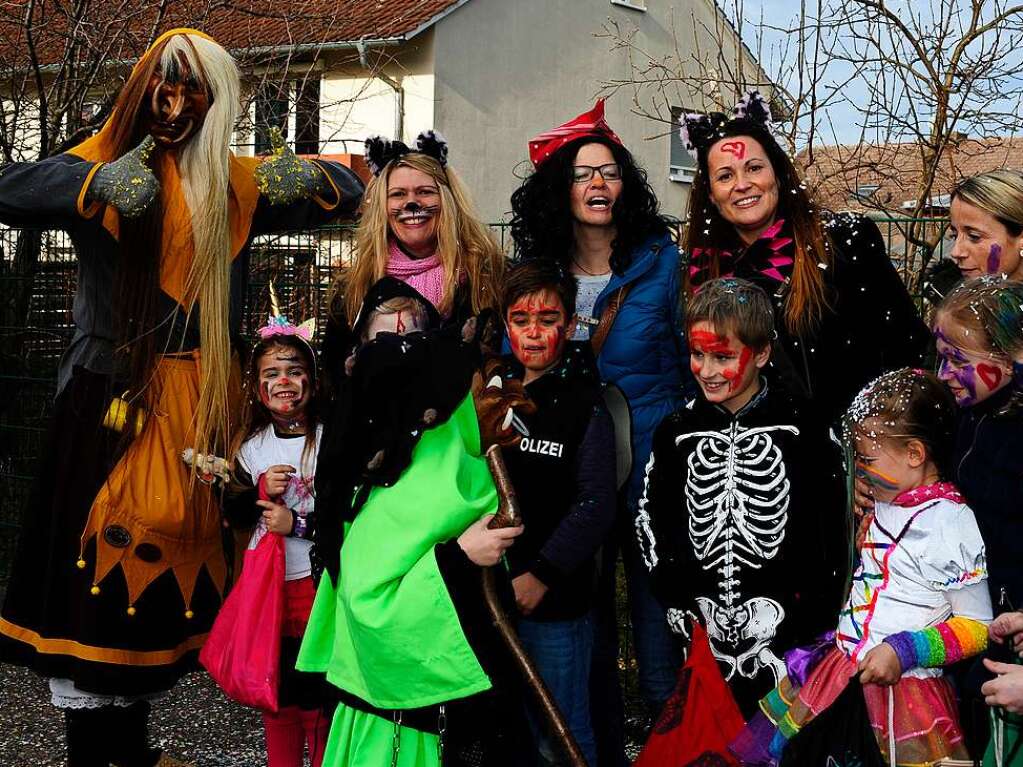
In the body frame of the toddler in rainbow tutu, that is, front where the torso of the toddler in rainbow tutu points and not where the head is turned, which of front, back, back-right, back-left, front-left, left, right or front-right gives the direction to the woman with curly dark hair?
right

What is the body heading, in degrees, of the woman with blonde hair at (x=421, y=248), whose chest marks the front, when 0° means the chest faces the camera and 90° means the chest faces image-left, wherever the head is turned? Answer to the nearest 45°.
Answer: approximately 0°

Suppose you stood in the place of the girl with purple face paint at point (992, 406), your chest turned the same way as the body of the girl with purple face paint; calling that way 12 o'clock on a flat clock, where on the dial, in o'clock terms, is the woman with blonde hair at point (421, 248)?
The woman with blonde hair is roughly at 2 o'clock from the girl with purple face paint.

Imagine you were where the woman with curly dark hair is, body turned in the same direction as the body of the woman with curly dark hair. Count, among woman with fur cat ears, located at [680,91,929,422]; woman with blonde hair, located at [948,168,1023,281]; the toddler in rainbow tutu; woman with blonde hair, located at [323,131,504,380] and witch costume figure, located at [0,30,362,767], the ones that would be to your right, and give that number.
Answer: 2

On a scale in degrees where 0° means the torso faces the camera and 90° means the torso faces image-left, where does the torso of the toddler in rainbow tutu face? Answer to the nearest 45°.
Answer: approximately 45°

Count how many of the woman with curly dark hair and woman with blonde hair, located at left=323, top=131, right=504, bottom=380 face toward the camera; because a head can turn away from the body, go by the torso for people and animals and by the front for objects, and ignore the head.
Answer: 2

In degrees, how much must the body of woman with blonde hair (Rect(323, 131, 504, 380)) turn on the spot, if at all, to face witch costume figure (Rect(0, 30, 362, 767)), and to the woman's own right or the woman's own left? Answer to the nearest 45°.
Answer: approximately 90° to the woman's own right

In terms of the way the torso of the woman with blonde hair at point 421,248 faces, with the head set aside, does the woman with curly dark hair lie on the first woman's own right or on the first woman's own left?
on the first woman's own left
